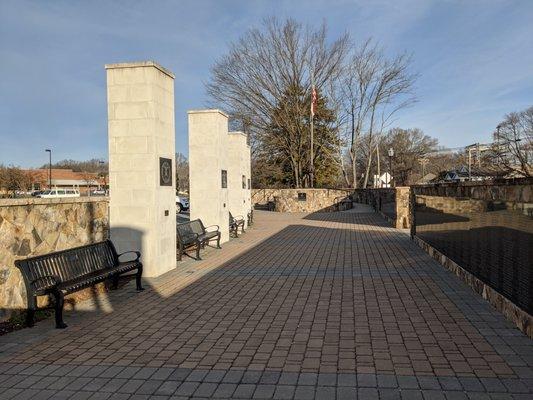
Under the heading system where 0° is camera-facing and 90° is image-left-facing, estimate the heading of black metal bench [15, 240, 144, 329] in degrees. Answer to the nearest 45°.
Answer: approximately 315°

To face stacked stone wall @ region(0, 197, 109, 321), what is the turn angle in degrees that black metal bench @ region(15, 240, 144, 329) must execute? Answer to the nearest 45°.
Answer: approximately 180°
